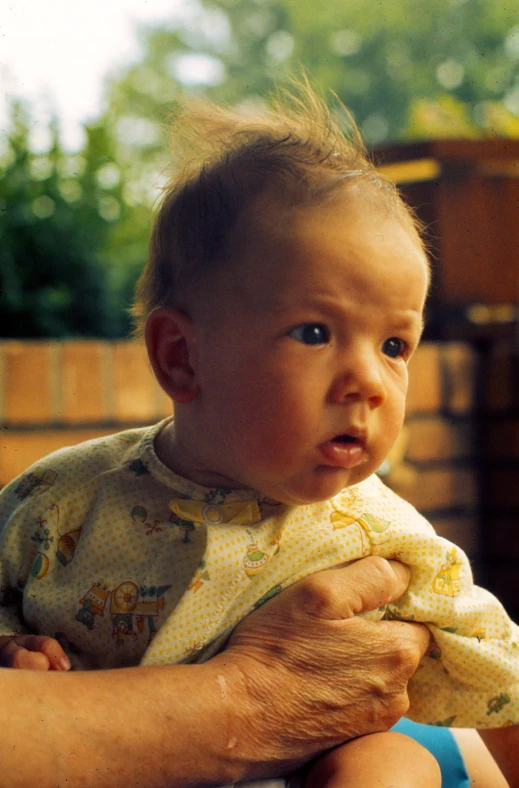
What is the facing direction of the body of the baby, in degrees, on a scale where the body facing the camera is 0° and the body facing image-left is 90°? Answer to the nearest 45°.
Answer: approximately 315°

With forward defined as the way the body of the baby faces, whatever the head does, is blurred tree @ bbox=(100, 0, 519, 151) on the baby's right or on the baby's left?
on the baby's left

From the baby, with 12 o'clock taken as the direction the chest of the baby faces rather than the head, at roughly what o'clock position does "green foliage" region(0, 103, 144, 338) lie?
The green foliage is roughly at 7 o'clock from the baby.

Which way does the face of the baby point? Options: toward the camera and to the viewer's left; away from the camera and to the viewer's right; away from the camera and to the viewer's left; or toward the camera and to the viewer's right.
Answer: toward the camera and to the viewer's right
